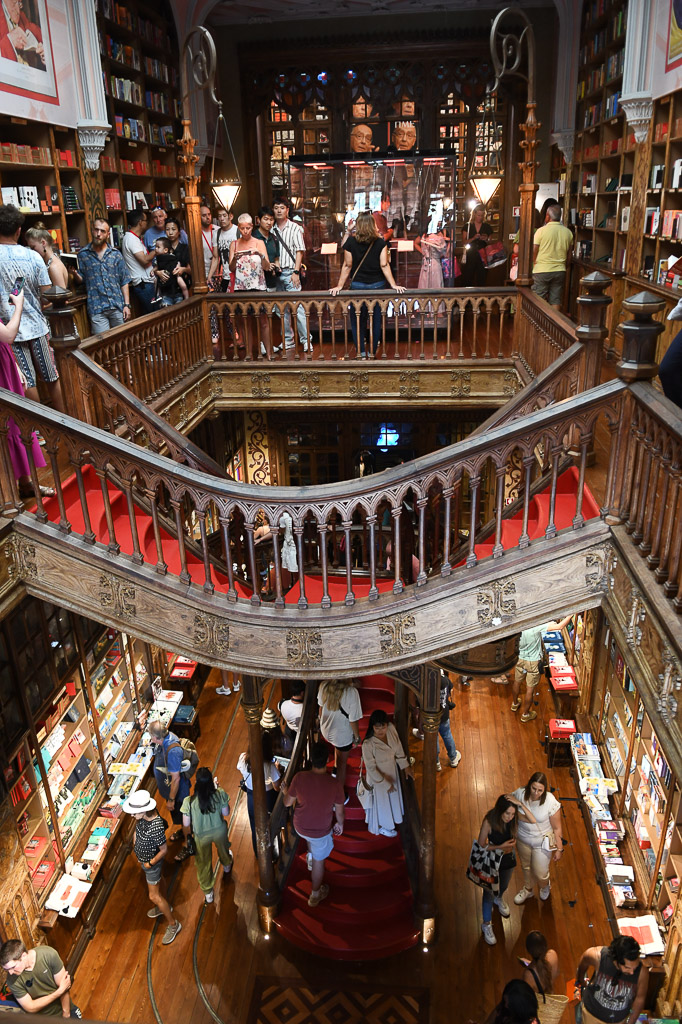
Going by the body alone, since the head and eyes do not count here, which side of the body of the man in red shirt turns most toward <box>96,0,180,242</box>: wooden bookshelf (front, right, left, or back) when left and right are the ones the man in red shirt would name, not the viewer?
front

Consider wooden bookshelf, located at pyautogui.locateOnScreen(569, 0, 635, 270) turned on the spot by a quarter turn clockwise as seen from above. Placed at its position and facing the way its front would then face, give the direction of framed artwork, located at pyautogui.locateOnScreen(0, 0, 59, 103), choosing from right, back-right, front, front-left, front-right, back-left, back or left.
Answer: left

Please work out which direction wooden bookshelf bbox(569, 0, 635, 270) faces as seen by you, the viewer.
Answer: facing the viewer and to the left of the viewer

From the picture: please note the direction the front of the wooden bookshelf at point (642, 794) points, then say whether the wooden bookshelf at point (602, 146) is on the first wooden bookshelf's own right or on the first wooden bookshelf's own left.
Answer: on the first wooden bookshelf's own right

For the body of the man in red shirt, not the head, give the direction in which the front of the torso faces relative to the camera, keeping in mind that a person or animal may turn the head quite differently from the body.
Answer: away from the camera

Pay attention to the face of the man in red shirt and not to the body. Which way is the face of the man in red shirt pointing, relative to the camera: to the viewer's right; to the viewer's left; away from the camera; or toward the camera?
away from the camera

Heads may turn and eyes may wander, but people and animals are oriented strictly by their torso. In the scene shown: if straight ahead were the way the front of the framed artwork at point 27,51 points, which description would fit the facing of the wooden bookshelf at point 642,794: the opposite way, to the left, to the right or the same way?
the opposite way

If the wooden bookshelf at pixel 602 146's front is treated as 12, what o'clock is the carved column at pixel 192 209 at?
The carved column is roughly at 12 o'clock from the wooden bookshelf.

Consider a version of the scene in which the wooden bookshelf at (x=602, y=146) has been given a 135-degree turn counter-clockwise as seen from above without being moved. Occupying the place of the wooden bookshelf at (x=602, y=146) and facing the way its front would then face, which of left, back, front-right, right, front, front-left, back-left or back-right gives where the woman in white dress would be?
right

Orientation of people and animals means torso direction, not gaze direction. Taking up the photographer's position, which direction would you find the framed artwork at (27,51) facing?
facing the viewer and to the right of the viewer

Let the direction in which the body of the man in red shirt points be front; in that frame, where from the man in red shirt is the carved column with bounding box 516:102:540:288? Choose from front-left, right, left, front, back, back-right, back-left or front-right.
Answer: front-right

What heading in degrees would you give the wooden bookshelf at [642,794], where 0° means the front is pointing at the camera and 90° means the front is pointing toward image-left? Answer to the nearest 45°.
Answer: approximately 90°
